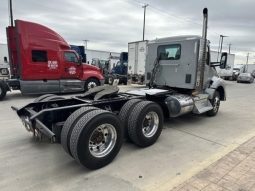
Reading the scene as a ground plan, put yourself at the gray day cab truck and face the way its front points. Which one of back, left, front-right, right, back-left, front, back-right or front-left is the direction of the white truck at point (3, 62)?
left

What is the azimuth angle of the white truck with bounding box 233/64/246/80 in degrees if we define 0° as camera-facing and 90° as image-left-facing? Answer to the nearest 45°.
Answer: approximately 45°

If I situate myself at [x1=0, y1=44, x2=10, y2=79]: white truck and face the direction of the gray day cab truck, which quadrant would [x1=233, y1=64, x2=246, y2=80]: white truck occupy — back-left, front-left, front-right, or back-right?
front-left

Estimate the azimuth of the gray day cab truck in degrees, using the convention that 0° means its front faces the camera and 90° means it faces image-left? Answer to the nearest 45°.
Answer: approximately 225°

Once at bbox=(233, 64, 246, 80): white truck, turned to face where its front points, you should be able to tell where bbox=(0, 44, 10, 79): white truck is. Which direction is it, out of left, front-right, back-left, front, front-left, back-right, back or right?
front

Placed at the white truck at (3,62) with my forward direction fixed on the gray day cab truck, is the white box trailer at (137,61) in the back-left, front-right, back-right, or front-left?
front-left

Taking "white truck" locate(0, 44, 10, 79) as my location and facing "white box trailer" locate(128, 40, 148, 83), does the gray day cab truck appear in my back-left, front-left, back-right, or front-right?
front-right

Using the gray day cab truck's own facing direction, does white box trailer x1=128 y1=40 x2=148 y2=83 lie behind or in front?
in front

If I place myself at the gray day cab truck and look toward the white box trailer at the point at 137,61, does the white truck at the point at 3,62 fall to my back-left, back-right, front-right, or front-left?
front-left

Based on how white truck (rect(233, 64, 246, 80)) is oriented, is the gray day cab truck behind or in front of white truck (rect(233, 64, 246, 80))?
in front

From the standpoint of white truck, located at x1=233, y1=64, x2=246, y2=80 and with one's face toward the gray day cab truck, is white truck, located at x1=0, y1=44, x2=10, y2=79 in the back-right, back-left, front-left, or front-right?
front-right
